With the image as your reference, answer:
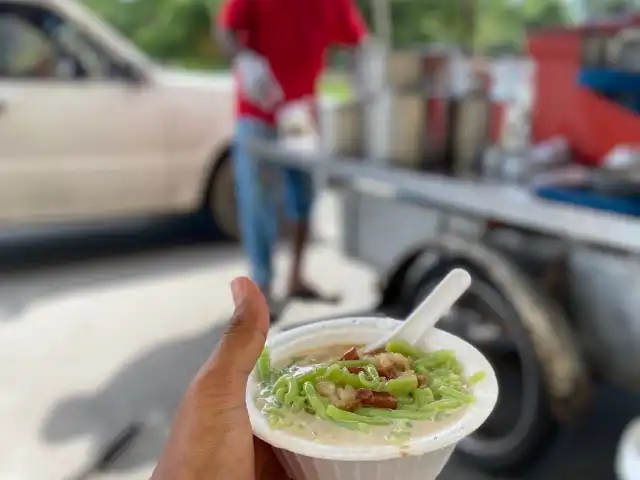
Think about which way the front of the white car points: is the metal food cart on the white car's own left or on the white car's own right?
on the white car's own right

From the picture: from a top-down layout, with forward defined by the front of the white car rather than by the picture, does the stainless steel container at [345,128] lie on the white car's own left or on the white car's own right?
on the white car's own right

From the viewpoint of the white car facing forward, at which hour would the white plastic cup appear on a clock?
The white plastic cup is roughly at 3 o'clock from the white car.

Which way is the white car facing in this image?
to the viewer's right
